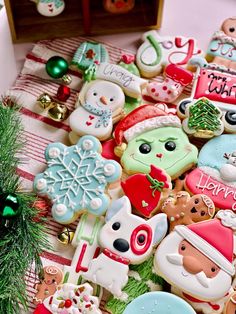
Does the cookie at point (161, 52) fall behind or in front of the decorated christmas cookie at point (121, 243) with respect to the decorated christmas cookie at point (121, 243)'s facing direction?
behind

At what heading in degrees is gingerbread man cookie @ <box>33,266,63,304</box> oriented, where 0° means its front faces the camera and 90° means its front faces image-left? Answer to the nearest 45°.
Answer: approximately 0°

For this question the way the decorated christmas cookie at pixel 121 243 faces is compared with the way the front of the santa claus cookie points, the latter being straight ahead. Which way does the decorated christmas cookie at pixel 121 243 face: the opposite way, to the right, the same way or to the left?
the same way

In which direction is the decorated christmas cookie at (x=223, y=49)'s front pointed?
toward the camera

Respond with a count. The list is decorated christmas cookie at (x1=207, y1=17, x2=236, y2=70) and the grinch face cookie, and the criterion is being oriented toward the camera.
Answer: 2

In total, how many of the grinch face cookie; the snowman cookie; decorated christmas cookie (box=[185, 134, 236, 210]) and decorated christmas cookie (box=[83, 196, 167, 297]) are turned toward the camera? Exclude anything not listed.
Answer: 4

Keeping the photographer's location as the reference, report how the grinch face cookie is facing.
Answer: facing the viewer

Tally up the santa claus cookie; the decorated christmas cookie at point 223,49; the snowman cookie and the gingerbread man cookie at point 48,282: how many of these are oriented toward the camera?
4

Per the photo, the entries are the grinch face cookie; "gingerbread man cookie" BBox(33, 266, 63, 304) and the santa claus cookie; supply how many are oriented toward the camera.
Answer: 3

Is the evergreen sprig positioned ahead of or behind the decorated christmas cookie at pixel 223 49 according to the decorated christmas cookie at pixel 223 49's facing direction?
ahead

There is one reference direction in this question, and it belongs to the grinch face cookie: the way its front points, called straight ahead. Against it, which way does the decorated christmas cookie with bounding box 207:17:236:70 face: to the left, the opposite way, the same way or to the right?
the same way
